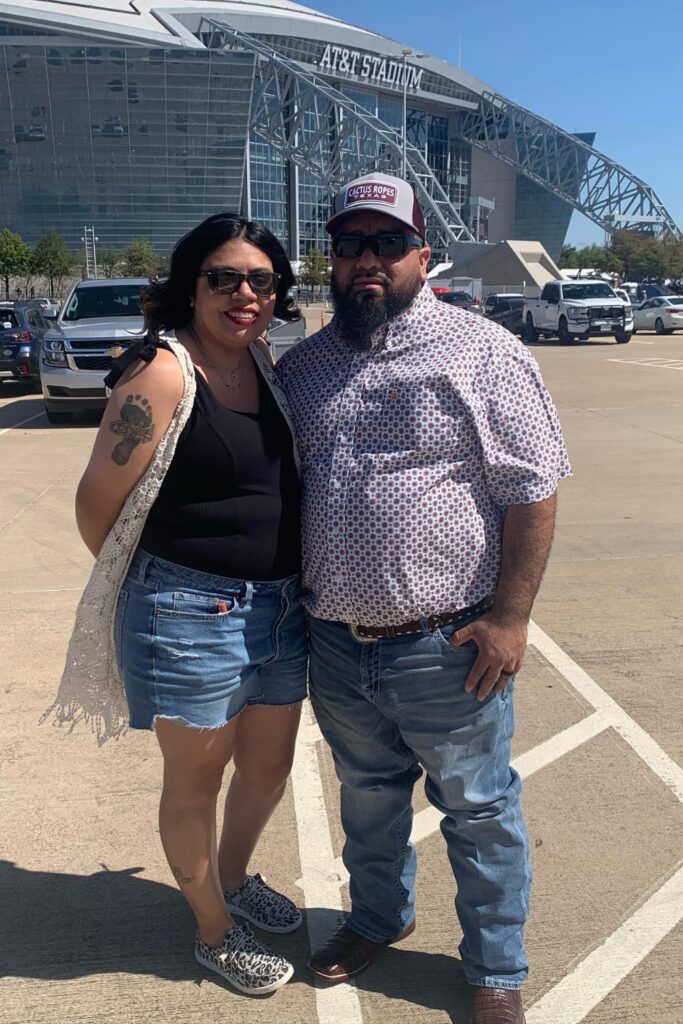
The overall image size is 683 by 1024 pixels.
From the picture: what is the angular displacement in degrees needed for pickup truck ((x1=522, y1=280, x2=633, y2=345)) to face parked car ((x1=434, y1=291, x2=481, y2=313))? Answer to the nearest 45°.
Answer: approximately 180°

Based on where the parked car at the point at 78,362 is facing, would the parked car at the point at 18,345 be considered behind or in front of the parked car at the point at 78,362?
behind

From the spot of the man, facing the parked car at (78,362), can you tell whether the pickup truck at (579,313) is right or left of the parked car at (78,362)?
right

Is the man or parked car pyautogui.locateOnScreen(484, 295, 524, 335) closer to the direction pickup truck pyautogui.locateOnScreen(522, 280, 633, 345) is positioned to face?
the man

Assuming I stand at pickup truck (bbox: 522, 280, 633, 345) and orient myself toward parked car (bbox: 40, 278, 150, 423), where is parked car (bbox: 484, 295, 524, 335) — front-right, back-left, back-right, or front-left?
back-right

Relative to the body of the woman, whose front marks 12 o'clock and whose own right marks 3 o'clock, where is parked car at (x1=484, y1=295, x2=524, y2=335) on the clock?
The parked car is roughly at 8 o'clock from the woman.

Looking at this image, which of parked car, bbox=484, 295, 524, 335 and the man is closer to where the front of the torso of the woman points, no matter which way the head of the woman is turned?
the man

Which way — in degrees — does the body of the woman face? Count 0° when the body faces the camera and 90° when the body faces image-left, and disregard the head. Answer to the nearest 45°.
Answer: approximately 315°

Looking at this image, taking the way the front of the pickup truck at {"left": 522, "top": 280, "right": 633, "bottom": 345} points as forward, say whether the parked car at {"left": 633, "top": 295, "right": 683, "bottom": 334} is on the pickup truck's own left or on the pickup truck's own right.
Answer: on the pickup truck's own left

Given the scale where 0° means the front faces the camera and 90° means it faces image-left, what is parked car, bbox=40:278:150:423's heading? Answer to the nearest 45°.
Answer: approximately 0°
